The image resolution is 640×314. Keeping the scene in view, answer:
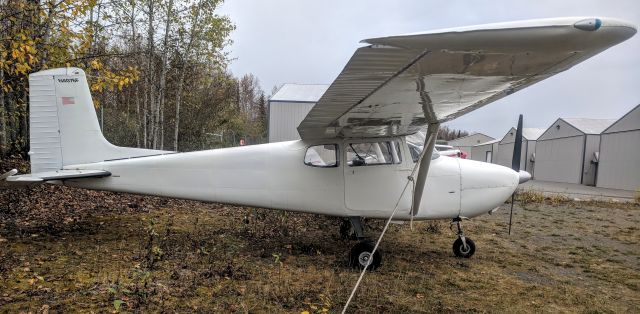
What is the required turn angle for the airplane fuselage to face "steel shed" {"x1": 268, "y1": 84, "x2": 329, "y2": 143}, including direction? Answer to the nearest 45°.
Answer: approximately 90° to its left

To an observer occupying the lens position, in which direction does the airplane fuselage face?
facing to the right of the viewer

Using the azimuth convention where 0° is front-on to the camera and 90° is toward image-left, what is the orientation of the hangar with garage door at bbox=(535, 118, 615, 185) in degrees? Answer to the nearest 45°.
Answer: approximately 45°

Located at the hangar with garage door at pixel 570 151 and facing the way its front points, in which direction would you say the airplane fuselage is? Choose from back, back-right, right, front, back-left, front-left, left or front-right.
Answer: front-left

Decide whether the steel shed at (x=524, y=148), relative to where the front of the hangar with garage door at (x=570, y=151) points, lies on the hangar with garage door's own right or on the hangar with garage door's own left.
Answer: on the hangar with garage door's own right

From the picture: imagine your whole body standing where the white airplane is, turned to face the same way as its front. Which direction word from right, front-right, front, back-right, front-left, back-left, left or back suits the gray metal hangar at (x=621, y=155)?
front-left

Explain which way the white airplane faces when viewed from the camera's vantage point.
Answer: facing to the right of the viewer

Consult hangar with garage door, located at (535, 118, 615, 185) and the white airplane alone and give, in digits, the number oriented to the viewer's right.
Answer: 1
